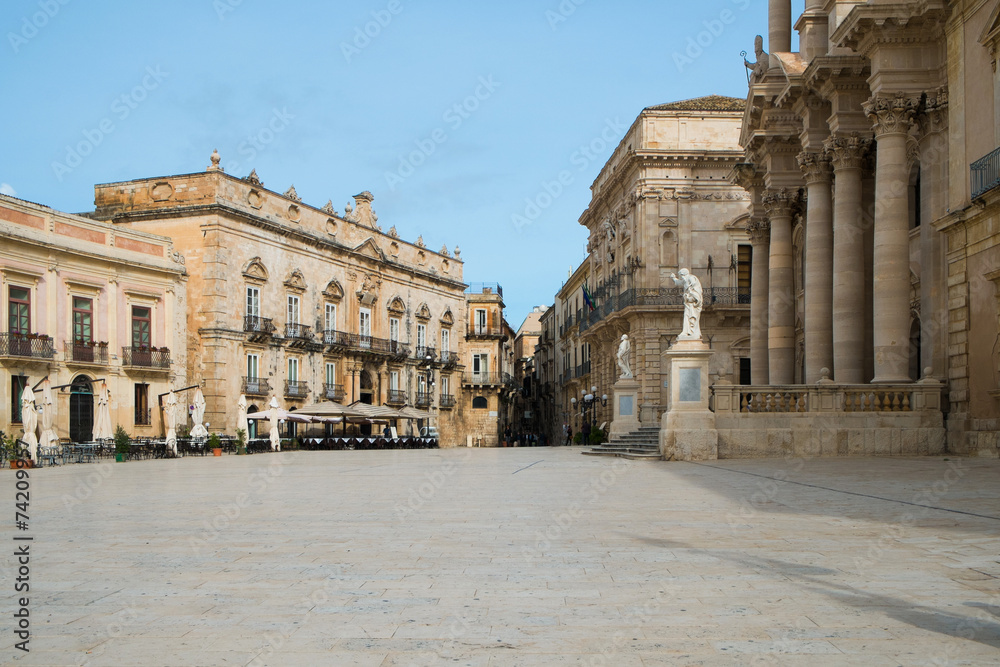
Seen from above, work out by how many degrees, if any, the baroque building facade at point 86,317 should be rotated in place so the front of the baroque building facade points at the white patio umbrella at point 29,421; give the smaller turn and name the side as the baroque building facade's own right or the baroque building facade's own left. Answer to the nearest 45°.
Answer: approximately 45° to the baroque building facade's own right

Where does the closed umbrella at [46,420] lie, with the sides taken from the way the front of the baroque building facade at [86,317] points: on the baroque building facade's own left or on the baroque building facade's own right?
on the baroque building facade's own right

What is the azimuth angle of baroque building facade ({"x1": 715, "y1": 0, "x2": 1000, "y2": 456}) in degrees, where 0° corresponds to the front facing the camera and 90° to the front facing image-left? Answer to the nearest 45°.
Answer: approximately 45°

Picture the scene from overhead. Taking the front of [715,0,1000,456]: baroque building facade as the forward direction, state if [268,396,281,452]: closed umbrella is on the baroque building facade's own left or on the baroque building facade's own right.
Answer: on the baroque building facade's own right
